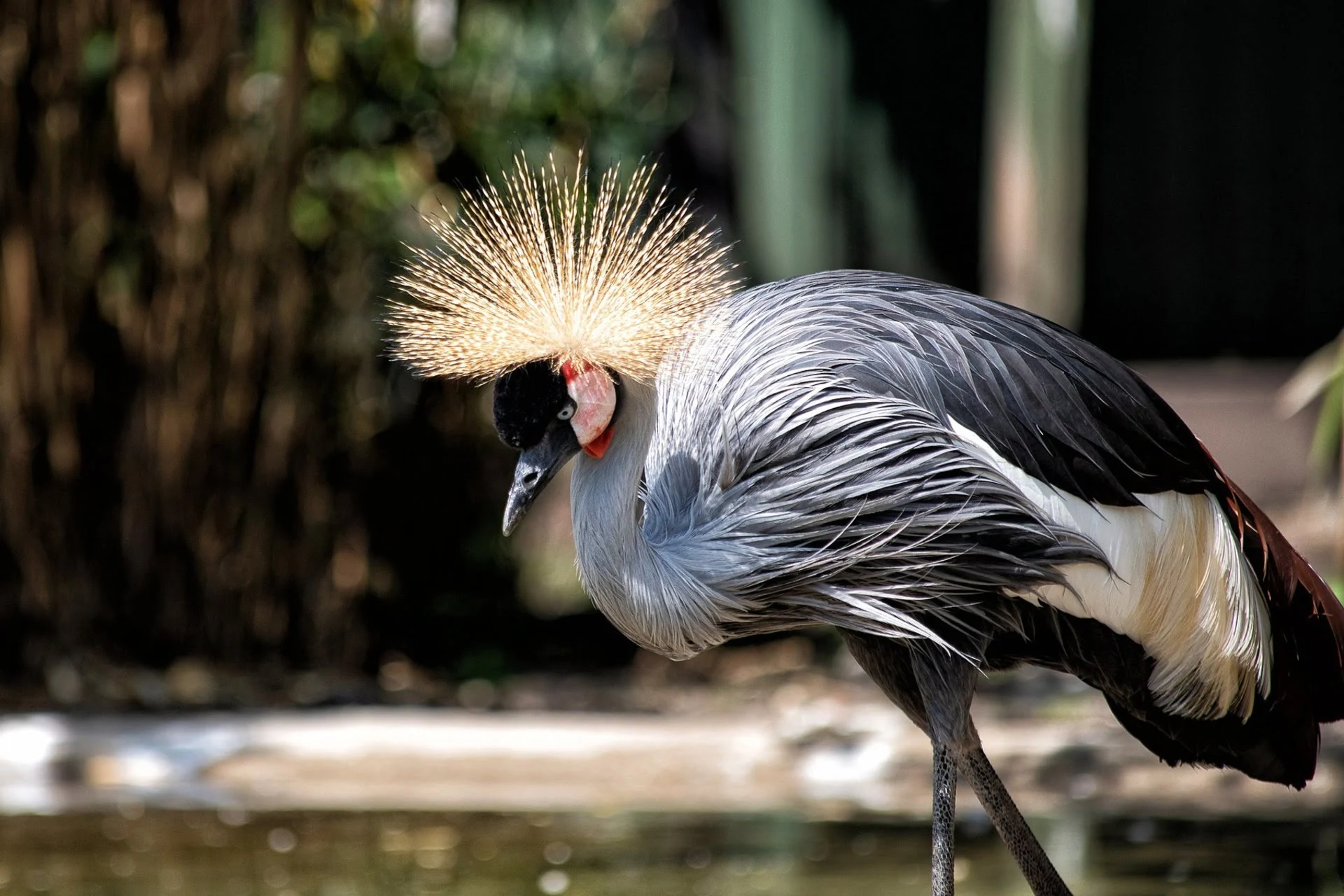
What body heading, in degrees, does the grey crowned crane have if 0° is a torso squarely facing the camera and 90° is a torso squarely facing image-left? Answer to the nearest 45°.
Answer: approximately 90°
